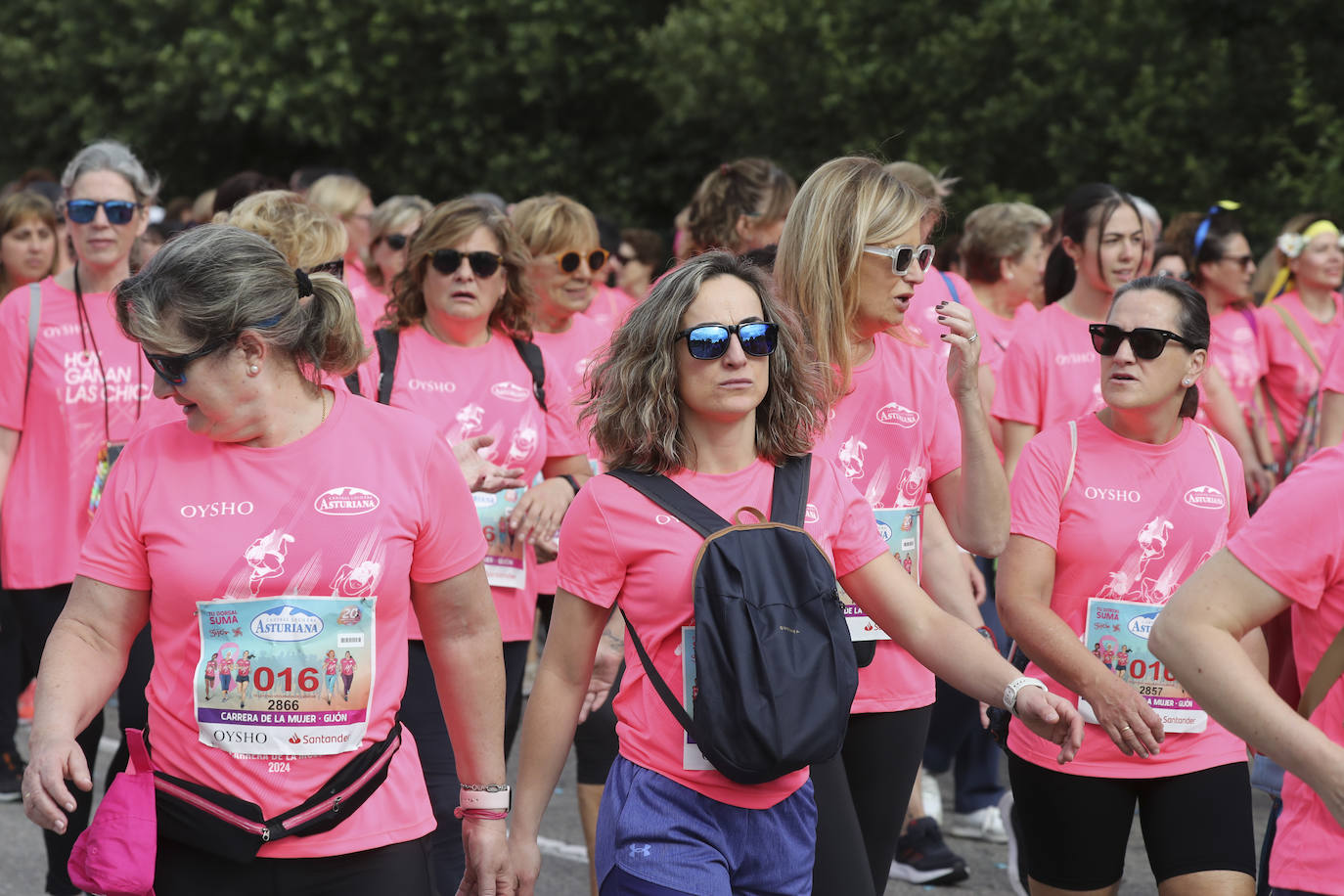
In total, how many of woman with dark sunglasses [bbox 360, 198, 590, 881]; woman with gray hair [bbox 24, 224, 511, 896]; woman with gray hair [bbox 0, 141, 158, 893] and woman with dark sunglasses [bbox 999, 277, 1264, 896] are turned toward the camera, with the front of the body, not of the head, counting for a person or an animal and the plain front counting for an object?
4

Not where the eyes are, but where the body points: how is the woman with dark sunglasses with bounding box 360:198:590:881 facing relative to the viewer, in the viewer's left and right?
facing the viewer

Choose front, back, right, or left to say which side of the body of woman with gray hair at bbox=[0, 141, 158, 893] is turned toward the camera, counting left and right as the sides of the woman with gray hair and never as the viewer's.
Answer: front

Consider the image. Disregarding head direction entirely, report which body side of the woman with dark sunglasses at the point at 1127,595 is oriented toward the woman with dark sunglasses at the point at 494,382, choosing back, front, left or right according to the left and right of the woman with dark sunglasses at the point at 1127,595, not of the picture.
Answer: right

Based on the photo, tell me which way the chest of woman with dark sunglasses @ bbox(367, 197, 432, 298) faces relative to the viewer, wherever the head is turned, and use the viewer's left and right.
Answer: facing the viewer and to the right of the viewer

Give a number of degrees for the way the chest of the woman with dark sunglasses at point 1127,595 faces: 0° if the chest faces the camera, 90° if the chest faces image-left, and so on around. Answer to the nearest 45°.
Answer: approximately 0°

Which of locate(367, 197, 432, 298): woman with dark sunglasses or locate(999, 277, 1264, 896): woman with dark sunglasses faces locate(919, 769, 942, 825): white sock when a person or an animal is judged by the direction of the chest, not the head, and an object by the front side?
locate(367, 197, 432, 298): woman with dark sunglasses

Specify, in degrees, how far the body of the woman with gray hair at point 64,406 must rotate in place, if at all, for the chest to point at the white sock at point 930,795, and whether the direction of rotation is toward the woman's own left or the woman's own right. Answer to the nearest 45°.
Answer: approximately 90° to the woman's own left

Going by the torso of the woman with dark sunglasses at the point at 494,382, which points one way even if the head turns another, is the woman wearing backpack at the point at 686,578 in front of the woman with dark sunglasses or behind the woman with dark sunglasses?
in front

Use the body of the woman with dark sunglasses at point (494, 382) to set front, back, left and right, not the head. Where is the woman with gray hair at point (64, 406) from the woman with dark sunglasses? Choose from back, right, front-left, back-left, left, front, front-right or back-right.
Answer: right
